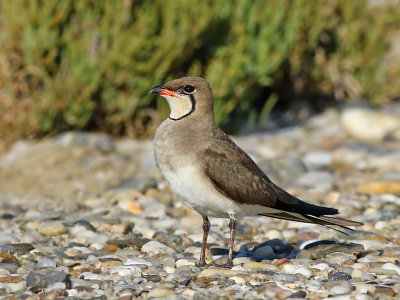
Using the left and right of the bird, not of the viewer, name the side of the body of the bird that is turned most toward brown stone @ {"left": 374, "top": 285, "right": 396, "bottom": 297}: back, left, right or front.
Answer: back

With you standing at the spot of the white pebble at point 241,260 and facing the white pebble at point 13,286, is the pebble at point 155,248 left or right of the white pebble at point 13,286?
right

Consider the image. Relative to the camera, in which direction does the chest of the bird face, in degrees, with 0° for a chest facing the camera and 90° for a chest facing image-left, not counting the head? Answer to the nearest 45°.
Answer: approximately 90°

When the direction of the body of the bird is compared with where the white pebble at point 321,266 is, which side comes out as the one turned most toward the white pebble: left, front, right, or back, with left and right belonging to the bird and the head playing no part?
back

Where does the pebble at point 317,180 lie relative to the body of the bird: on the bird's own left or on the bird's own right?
on the bird's own right

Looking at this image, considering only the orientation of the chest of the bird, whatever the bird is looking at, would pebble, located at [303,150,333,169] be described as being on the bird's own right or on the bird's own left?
on the bird's own right

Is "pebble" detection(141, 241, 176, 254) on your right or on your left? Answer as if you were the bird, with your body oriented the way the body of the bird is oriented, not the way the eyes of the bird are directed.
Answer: on your right
